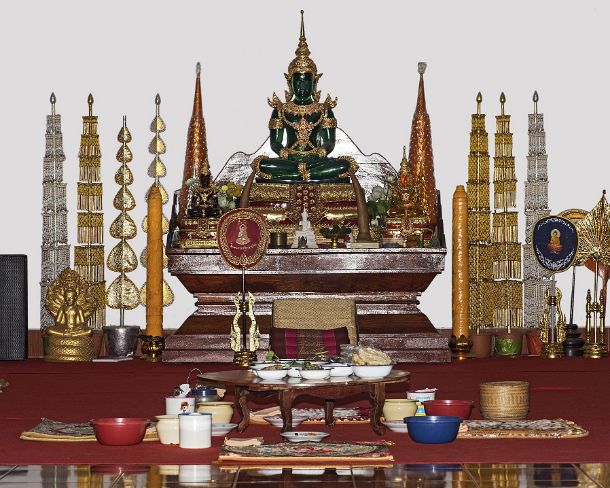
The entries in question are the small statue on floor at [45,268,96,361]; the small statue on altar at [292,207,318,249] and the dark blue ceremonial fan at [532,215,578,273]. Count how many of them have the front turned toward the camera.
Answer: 3

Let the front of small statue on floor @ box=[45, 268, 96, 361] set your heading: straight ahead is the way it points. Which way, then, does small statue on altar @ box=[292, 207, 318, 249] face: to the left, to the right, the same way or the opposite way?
the same way

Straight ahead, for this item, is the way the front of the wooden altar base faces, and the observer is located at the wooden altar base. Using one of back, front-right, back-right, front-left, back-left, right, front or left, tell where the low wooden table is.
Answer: front

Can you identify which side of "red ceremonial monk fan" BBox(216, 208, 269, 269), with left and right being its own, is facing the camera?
front

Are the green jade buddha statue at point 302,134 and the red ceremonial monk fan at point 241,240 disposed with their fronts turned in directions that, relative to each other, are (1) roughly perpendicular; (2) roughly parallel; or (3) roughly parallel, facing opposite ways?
roughly parallel

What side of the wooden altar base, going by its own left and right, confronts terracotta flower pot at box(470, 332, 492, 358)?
left

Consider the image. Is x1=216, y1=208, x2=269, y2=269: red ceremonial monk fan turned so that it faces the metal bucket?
no

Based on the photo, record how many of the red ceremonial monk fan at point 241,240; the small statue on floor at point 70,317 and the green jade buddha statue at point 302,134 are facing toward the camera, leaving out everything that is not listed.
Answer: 3

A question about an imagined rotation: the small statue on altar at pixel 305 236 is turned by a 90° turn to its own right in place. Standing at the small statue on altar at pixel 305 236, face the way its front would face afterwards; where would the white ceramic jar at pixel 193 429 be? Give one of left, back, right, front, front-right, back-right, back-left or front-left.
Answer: left

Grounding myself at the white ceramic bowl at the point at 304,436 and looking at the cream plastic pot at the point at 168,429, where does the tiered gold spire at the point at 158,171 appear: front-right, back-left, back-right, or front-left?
front-right

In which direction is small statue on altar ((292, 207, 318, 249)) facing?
toward the camera

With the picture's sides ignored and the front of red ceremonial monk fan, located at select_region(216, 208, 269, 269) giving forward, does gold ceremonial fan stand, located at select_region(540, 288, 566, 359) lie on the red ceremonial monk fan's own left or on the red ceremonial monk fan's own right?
on the red ceremonial monk fan's own left

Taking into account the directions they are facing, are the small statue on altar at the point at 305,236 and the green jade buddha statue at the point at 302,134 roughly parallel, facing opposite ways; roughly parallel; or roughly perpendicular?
roughly parallel

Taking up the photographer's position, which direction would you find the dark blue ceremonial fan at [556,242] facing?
facing the viewer

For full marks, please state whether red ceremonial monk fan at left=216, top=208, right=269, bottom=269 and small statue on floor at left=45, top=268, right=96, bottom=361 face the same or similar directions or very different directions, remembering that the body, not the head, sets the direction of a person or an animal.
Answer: same or similar directions

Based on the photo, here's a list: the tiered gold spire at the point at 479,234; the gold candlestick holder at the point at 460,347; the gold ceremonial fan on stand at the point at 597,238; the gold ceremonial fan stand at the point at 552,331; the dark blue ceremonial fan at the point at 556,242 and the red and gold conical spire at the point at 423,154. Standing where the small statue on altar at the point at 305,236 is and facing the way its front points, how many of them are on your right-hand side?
0

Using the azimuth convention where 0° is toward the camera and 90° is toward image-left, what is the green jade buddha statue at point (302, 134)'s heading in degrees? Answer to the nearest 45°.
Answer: approximately 0°

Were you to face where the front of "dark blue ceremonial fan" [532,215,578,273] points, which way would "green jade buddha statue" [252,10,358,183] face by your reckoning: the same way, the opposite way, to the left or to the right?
the same way
